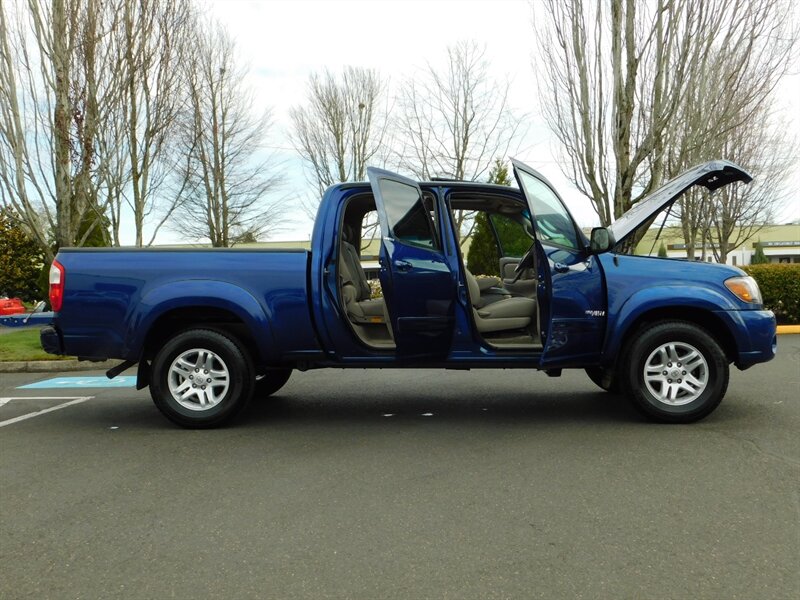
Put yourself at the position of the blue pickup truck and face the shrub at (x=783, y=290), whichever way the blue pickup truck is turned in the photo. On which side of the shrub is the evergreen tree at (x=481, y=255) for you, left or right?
left

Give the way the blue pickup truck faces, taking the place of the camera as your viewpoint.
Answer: facing to the right of the viewer

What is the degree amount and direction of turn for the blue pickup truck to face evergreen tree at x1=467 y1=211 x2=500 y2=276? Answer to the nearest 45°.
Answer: approximately 90° to its left

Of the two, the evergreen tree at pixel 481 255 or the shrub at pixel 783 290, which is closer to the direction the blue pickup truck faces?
the shrub

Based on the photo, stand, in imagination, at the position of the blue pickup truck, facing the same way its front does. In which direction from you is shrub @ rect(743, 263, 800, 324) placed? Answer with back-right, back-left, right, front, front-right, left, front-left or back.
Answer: front-left
